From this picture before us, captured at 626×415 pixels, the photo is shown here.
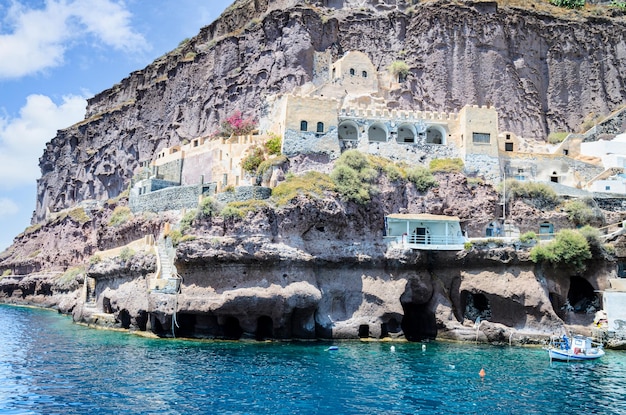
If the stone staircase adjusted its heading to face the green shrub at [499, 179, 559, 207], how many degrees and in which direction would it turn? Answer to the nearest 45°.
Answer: approximately 90° to its left

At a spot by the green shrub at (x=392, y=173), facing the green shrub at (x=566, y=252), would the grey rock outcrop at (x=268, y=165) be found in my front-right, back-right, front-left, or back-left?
back-right

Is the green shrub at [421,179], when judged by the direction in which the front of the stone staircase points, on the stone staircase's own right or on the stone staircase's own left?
on the stone staircase's own left

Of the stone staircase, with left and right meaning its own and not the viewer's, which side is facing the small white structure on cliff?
left

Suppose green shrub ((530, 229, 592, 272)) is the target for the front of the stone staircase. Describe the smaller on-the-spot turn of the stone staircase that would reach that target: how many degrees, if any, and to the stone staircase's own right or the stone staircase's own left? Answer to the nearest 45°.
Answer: approximately 90° to the stone staircase's own left

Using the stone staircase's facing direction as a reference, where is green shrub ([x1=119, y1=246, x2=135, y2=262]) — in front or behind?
behind

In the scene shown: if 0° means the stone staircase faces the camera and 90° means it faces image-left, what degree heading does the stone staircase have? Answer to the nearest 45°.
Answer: approximately 0°

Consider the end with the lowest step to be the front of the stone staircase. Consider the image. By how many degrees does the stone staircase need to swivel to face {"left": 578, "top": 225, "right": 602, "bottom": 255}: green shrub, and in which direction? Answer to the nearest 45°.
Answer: approximately 90° to its left

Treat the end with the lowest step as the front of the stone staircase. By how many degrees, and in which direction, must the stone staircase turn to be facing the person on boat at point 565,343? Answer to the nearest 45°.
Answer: approximately 45° to its left

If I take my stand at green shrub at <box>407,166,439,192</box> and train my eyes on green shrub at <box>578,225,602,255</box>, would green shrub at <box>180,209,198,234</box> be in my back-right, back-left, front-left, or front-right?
back-right
